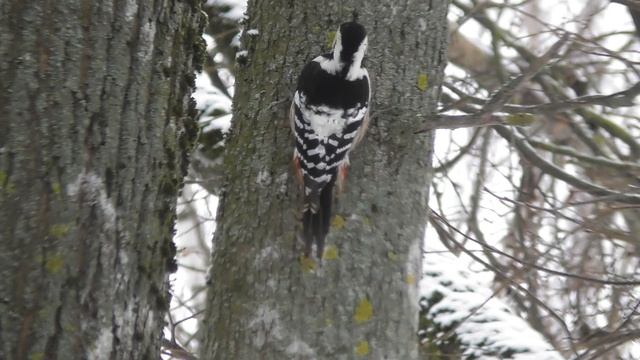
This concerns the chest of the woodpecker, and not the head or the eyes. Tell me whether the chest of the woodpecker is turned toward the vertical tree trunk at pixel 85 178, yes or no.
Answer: no

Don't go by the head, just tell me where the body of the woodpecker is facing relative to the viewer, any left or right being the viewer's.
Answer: facing away from the viewer
